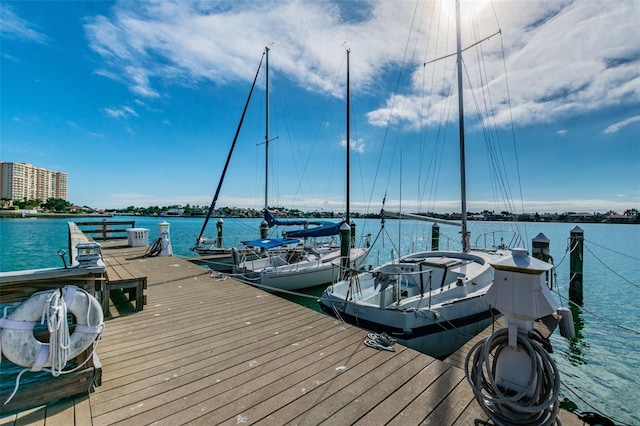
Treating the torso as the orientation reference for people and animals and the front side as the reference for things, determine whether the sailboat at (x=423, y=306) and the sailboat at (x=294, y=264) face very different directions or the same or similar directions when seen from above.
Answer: same or similar directions

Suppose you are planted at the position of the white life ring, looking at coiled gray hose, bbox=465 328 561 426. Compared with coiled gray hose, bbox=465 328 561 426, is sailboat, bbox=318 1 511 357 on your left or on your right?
left

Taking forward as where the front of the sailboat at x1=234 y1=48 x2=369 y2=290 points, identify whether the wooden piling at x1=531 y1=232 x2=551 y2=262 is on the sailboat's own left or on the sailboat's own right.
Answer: on the sailboat's own right

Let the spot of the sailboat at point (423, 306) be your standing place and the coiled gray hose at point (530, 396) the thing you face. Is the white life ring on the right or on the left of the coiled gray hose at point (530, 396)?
right
